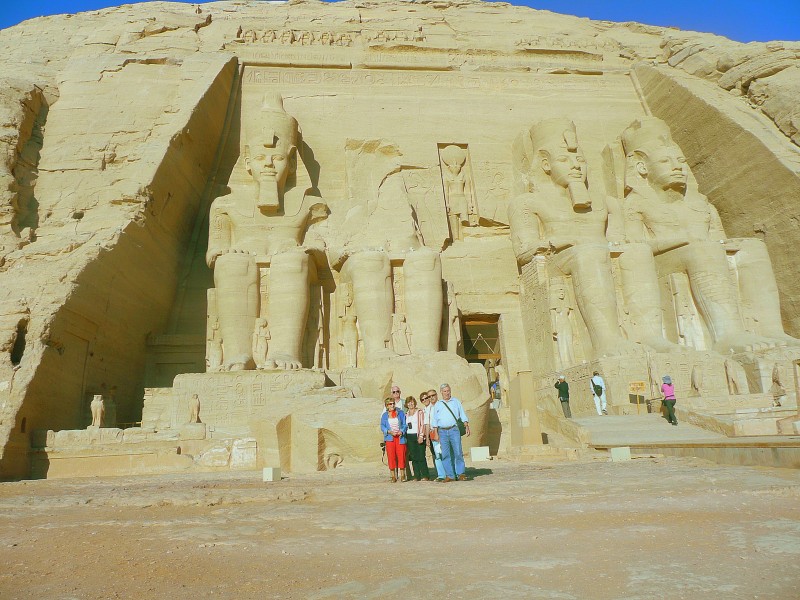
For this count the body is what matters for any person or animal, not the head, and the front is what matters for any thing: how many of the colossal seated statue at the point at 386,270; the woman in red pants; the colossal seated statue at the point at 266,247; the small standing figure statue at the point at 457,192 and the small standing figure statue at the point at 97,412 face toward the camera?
5

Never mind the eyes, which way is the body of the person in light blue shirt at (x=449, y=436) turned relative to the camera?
toward the camera

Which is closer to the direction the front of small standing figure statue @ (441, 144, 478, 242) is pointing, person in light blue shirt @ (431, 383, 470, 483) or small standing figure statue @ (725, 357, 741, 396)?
the person in light blue shirt

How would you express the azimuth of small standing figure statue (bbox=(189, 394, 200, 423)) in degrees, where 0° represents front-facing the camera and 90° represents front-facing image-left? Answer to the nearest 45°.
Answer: approximately 0°

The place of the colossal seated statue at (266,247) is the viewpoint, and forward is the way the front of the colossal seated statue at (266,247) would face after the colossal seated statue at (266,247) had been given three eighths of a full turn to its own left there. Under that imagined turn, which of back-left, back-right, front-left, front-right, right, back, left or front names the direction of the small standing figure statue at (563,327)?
front-right

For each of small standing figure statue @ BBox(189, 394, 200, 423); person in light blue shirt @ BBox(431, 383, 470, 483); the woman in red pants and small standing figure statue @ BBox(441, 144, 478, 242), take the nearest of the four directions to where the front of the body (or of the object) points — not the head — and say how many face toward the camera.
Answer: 4

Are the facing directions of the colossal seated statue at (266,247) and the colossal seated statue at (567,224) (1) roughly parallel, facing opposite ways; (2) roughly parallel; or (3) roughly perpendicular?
roughly parallel

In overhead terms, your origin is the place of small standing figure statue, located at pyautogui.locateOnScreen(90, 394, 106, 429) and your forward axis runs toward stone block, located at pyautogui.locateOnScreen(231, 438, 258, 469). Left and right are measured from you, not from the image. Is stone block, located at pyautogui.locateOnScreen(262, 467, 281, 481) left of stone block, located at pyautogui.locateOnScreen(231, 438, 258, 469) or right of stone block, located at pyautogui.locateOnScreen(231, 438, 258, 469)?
right

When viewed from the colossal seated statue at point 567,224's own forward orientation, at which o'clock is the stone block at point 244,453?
The stone block is roughly at 3 o'clock from the colossal seated statue.

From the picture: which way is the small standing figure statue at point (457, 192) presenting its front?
toward the camera

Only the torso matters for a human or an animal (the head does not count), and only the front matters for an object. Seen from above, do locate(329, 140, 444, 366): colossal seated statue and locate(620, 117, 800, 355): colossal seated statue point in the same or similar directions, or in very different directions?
same or similar directions

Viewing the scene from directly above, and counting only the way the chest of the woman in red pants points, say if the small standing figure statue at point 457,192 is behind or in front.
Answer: behind

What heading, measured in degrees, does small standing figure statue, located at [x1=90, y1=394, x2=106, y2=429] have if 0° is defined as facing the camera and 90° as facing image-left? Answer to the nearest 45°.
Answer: approximately 0°

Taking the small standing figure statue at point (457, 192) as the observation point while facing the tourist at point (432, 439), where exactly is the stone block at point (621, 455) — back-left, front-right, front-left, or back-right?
front-left

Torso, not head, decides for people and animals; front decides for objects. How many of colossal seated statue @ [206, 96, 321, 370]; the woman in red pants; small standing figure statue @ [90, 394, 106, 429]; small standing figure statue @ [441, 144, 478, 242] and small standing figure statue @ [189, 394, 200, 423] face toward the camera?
5

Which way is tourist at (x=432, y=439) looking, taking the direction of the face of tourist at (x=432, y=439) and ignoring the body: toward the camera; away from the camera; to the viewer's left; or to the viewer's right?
toward the camera

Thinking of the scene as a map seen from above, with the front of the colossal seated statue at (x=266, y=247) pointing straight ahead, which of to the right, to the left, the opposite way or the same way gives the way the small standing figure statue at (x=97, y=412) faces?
the same way

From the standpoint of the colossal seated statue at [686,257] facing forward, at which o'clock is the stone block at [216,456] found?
The stone block is roughly at 3 o'clock from the colossal seated statue.
